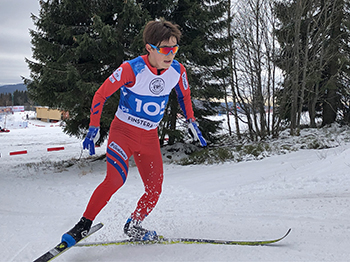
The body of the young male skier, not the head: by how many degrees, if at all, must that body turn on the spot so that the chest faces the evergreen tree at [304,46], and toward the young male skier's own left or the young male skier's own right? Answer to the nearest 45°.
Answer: approximately 90° to the young male skier's own left

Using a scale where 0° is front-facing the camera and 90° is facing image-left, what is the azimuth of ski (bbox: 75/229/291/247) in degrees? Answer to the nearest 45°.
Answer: approximately 270°

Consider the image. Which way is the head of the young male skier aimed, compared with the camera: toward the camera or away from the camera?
toward the camera

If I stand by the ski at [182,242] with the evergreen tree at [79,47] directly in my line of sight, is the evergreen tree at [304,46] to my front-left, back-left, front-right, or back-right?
front-right

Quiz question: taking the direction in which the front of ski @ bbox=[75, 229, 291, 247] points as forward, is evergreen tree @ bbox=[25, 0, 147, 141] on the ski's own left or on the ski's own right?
on the ski's own left
